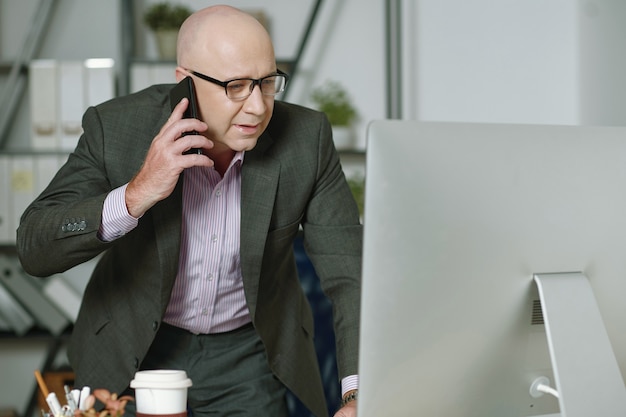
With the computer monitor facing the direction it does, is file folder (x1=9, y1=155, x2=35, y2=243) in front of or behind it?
in front

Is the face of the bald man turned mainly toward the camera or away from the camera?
toward the camera

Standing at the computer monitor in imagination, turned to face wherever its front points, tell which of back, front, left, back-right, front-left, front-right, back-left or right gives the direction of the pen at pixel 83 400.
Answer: front-left

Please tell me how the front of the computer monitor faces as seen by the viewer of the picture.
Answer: facing away from the viewer and to the left of the viewer

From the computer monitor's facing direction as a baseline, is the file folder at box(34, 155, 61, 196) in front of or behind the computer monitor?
in front
